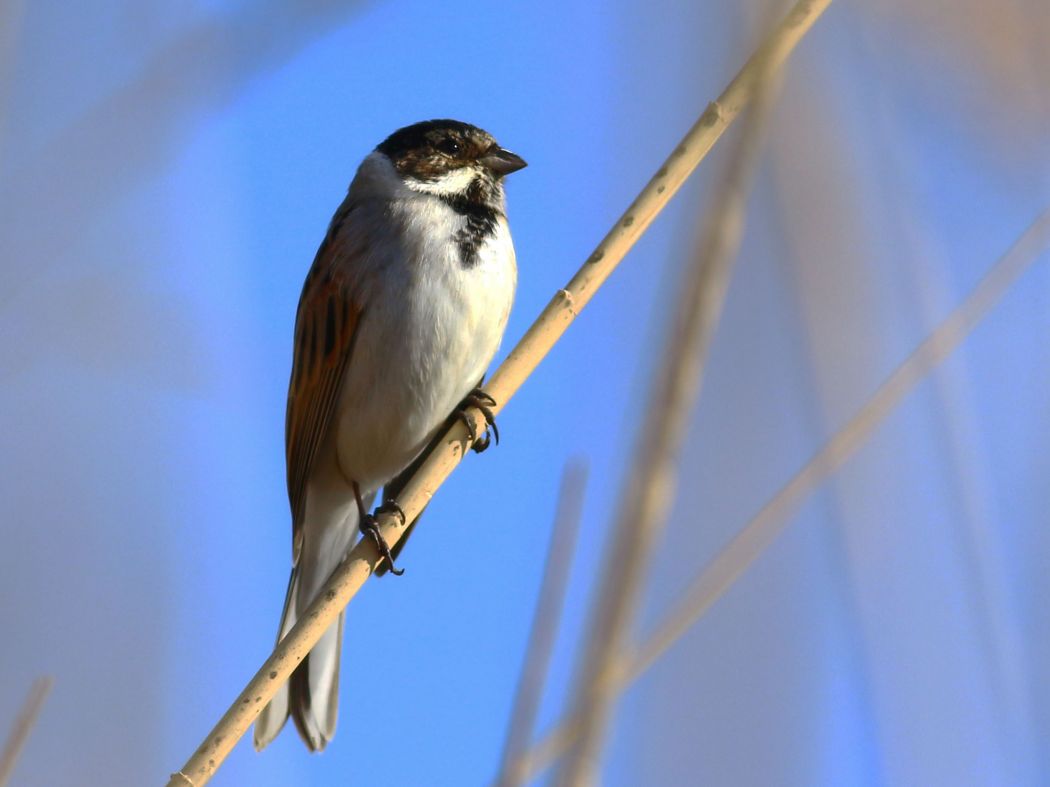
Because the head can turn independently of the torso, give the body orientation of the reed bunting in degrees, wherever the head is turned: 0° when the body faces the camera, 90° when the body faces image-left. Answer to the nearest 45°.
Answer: approximately 315°
